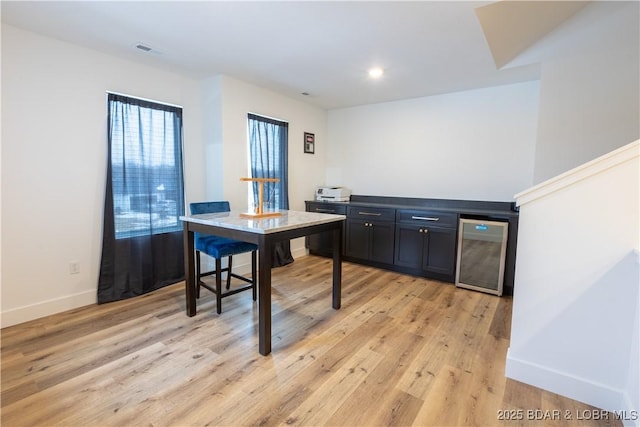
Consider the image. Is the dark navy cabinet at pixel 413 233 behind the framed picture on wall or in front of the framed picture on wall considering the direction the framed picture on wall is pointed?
in front

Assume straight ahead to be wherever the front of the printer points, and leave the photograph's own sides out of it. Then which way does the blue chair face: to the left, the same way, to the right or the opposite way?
to the left

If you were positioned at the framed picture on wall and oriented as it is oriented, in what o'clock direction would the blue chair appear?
The blue chair is roughly at 2 o'clock from the framed picture on wall.

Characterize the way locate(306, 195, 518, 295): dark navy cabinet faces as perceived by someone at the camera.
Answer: facing the viewer and to the left of the viewer

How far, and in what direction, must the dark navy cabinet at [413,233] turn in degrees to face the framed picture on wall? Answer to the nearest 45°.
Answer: approximately 45° to its right

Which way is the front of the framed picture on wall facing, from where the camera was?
facing the viewer and to the right of the viewer

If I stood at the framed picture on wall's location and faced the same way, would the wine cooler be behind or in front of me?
in front
